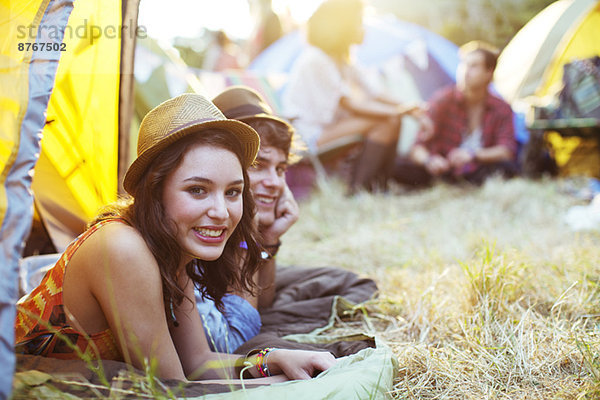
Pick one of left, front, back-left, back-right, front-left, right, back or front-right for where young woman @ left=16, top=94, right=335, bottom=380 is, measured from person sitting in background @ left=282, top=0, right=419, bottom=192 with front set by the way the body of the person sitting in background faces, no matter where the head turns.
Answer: right

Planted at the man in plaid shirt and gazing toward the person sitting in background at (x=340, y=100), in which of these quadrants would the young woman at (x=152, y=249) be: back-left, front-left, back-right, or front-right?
front-left

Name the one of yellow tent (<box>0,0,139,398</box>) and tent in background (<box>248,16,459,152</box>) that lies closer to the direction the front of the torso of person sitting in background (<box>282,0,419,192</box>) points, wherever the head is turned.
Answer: the tent in background

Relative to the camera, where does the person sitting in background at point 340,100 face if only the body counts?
to the viewer's right

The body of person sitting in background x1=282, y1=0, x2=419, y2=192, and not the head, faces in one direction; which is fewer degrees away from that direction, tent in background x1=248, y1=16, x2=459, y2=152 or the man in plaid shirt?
the man in plaid shirt

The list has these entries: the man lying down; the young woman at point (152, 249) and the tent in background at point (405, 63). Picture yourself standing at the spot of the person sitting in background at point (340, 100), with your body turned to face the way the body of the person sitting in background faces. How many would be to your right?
2

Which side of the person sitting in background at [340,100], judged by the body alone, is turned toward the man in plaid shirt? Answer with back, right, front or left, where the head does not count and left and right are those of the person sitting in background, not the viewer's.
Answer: front

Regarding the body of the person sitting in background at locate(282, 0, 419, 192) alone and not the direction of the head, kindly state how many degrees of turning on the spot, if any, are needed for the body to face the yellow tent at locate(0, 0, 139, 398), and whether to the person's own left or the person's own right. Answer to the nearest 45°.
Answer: approximately 90° to the person's own right

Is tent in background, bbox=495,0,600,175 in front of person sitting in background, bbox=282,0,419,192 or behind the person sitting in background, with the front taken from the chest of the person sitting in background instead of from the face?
in front

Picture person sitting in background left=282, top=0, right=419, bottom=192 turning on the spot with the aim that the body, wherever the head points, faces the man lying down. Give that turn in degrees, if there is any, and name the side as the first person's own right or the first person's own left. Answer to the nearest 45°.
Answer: approximately 90° to the first person's own right

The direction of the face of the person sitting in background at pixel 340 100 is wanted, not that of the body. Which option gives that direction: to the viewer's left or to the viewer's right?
to the viewer's right
